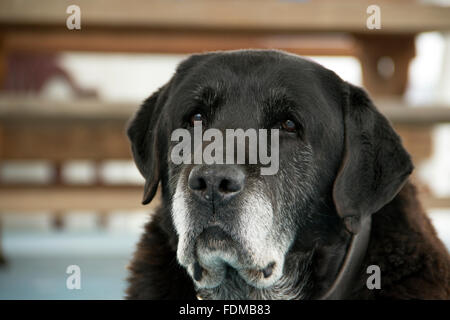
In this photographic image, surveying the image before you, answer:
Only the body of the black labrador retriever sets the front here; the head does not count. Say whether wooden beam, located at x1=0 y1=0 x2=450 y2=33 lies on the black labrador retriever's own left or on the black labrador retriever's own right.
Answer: on the black labrador retriever's own right

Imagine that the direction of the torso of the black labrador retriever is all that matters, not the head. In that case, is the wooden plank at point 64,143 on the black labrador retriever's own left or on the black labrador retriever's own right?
on the black labrador retriever's own right

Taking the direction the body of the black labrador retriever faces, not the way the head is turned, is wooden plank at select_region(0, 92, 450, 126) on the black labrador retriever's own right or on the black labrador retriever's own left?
on the black labrador retriever's own right

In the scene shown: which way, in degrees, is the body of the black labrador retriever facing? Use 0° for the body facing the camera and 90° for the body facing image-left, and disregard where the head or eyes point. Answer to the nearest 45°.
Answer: approximately 45°
